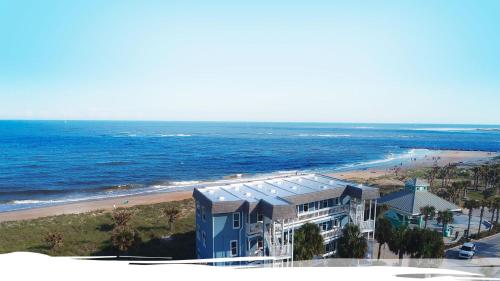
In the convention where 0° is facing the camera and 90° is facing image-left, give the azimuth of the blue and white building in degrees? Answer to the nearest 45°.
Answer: approximately 315°

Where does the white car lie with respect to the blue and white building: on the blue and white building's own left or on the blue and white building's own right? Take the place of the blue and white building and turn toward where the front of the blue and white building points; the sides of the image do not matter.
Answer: on the blue and white building's own left

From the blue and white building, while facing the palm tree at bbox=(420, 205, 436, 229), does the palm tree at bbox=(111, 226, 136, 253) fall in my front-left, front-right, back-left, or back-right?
back-left

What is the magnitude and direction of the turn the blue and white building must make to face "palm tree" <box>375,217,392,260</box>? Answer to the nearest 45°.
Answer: approximately 45° to its left

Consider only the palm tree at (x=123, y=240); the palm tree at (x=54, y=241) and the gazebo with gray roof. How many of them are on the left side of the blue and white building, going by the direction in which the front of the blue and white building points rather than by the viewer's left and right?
1
